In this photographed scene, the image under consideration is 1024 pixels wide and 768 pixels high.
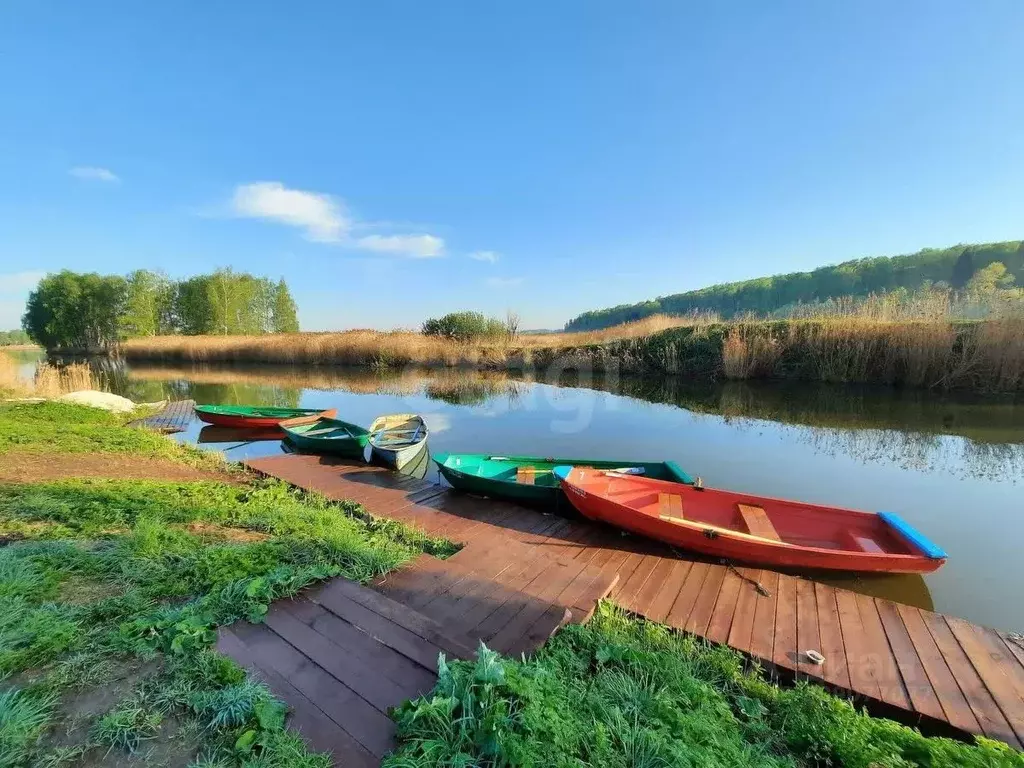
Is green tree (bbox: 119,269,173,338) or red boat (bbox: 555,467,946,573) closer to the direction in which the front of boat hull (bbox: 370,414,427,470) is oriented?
the red boat

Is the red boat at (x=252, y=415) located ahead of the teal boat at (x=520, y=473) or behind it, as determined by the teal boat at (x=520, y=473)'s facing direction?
ahead

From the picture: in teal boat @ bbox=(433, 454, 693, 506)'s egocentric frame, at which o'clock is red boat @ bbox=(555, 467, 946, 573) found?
The red boat is roughly at 7 o'clock from the teal boat.

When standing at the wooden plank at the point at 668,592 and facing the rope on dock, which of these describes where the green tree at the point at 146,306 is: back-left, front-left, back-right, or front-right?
back-left

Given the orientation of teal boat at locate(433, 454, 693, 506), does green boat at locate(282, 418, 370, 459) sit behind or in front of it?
in front

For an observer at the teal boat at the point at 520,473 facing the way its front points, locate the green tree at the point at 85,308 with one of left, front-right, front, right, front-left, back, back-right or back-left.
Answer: front-right

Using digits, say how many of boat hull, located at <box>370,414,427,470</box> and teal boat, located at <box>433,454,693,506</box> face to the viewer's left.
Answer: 1

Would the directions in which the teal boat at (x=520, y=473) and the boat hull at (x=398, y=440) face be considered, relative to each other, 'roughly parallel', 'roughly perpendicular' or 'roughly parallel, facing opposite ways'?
roughly perpendicular

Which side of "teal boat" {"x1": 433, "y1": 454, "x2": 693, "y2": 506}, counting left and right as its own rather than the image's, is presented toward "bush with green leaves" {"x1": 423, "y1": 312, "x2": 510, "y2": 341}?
right

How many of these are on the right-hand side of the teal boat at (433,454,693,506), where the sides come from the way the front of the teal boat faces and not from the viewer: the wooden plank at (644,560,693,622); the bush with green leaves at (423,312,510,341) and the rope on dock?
1

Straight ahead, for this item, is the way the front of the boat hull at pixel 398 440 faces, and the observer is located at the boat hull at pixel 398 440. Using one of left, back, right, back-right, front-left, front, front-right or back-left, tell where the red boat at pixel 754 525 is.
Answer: front-left

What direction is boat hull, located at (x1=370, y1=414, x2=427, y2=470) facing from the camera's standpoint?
toward the camera

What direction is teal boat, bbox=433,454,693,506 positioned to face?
to the viewer's left

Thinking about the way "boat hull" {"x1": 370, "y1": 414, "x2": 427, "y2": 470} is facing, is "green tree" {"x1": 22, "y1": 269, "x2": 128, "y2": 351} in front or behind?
behind

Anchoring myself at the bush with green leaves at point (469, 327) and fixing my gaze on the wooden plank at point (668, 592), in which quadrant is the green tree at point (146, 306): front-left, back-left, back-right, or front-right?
back-right

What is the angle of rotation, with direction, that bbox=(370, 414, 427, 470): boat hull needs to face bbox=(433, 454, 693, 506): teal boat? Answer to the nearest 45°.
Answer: approximately 45° to its left

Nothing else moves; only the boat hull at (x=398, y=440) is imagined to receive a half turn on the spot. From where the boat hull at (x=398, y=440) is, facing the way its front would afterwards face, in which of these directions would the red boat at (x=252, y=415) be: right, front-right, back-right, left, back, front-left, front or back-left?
front-left

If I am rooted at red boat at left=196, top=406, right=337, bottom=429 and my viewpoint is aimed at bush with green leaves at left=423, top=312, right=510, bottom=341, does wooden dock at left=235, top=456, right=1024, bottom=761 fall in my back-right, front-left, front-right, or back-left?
back-right
